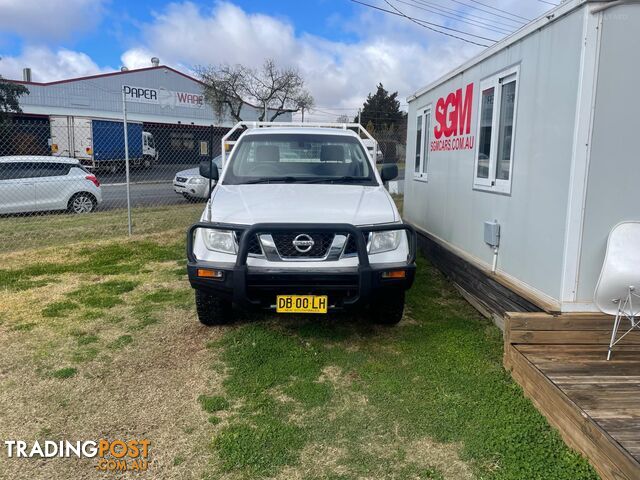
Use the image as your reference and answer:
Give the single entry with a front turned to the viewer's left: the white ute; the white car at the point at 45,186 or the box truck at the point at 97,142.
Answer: the white car

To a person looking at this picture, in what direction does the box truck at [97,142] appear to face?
facing away from the viewer and to the right of the viewer

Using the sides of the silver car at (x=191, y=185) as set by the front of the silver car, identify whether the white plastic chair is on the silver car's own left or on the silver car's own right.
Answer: on the silver car's own left

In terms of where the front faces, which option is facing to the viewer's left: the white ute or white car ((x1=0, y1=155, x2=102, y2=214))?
the white car

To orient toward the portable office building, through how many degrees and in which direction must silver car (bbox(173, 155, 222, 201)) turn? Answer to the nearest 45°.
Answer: approximately 45° to its left

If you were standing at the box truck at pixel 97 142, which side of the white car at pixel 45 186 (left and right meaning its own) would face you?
right

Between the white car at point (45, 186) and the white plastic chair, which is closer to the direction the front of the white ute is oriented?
the white plastic chair

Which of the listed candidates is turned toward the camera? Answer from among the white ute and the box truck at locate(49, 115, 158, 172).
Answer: the white ute

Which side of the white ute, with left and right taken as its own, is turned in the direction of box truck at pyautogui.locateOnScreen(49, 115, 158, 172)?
back

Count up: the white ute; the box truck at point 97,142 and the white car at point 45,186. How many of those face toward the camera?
1

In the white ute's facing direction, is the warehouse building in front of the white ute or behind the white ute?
behind

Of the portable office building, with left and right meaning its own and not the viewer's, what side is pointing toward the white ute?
front

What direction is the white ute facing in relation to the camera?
toward the camera

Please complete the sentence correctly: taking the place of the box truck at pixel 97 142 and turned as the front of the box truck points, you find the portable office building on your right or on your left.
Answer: on your right

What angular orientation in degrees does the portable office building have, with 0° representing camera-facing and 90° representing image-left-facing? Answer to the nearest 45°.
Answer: approximately 45°

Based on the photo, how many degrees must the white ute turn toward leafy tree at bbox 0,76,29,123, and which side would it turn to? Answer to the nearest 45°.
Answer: approximately 135° to its right

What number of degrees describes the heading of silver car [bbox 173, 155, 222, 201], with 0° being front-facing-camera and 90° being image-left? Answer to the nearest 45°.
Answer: approximately 45°

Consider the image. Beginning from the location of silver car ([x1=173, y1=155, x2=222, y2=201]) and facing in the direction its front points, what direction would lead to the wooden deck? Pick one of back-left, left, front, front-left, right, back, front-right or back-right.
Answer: front-left

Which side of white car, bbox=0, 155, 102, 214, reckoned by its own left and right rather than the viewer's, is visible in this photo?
left

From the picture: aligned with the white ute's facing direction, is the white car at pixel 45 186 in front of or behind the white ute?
behind
